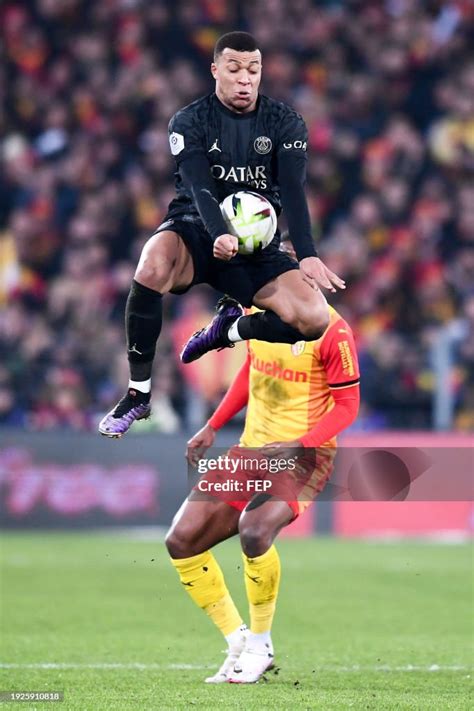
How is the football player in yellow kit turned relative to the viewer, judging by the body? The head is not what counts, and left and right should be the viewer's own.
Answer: facing the viewer and to the left of the viewer

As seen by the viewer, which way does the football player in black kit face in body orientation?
toward the camera

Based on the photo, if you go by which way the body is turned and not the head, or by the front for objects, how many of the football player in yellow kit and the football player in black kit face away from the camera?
0
